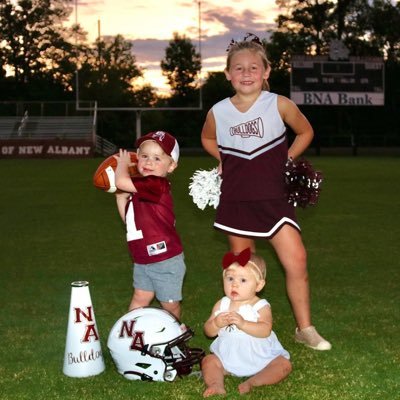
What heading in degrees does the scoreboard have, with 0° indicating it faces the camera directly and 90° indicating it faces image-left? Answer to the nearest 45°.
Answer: approximately 0°

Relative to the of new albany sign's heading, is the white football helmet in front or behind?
in front

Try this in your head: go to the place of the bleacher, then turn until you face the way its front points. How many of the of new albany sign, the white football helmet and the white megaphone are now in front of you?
3

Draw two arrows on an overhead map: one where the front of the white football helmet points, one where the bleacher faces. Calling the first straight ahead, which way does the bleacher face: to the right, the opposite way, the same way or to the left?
to the right

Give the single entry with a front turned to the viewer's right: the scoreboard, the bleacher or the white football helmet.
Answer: the white football helmet

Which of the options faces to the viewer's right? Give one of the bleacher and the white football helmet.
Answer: the white football helmet

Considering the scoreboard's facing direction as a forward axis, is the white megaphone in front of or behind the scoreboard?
in front

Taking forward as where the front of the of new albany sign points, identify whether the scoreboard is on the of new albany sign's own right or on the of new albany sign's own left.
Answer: on the of new albany sign's own left

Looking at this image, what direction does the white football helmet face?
to the viewer's right

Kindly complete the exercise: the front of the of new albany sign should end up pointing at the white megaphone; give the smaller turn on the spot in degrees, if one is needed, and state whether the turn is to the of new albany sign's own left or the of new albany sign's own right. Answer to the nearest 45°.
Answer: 0° — it already faces it
